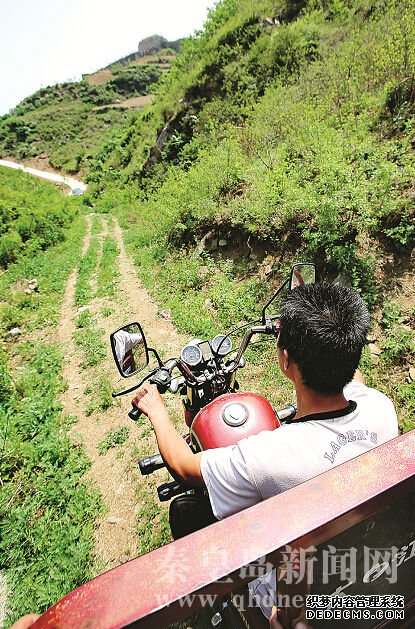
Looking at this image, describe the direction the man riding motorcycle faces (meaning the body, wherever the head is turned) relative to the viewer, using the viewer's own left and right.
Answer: facing away from the viewer and to the left of the viewer

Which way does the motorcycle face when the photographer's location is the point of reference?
facing away from the viewer and to the left of the viewer
